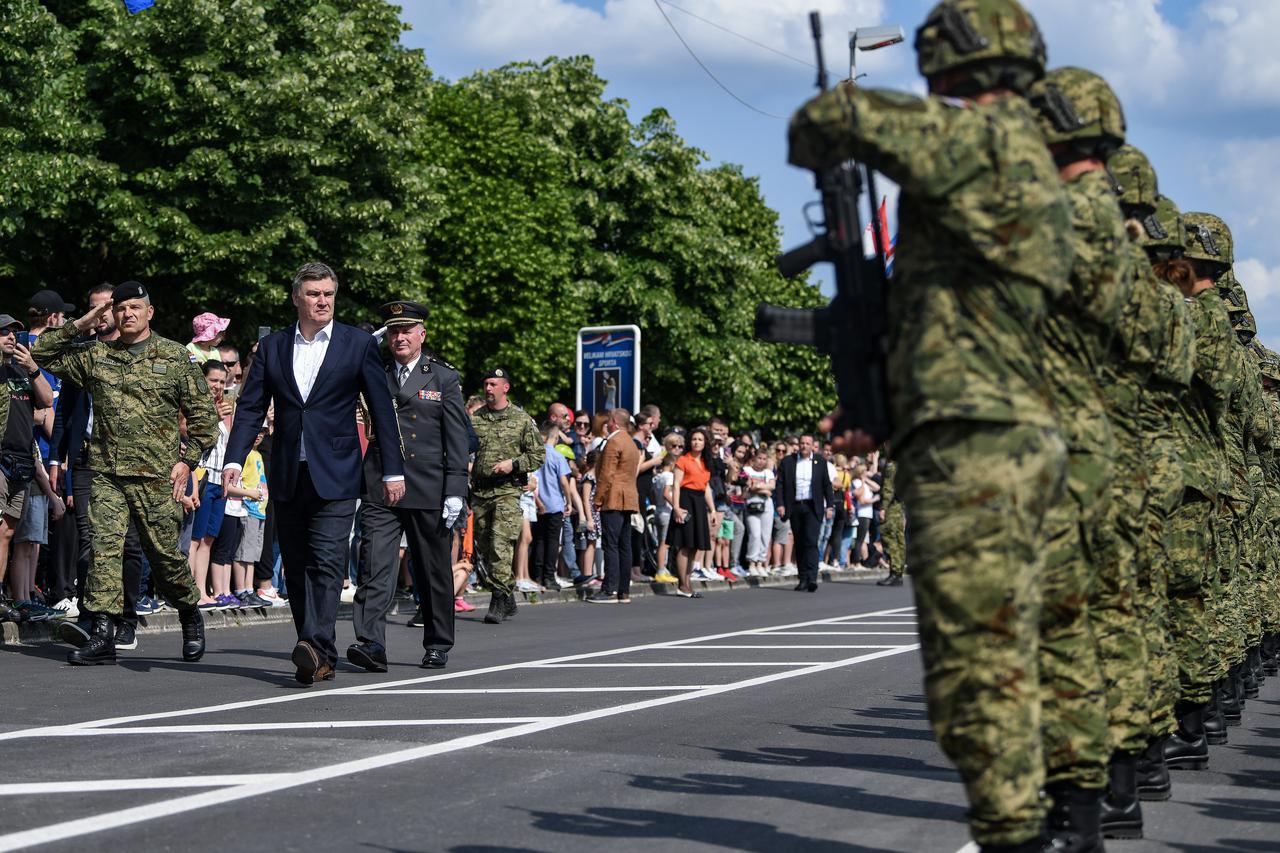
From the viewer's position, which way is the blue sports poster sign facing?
facing the viewer

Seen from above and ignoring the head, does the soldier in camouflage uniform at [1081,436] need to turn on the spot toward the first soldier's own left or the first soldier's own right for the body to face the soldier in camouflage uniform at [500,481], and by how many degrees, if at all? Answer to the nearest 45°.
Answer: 0° — they already face them

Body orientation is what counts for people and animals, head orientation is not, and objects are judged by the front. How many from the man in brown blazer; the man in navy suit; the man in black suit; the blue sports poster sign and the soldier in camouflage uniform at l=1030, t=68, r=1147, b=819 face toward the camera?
3

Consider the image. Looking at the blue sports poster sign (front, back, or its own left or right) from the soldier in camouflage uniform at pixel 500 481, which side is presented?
front

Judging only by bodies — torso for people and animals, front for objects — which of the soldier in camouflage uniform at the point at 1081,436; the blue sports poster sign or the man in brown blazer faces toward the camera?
the blue sports poster sign

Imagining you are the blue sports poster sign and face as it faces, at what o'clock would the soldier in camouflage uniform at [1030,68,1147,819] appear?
The soldier in camouflage uniform is roughly at 12 o'clock from the blue sports poster sign.

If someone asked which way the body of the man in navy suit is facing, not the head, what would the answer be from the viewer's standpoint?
toward the camera

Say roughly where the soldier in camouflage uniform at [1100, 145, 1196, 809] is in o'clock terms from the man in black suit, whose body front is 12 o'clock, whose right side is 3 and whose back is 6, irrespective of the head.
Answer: The soldier in camouflage uniform is roughly at 12 o'clock from the man in black suit.

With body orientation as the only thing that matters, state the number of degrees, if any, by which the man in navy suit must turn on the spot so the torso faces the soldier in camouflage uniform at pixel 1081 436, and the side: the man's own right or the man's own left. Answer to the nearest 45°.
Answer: approximately 45° to the man's own left

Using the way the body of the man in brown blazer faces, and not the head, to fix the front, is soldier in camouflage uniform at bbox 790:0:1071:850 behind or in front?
behind

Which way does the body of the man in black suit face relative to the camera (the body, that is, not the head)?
toward the camera

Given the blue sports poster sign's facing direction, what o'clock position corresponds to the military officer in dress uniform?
The military officer in dress uniform is roughly at 12 o'clock from the blue sports poster sign.

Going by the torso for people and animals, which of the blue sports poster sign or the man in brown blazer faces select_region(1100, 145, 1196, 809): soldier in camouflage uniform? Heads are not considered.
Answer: the blue sports poster sign

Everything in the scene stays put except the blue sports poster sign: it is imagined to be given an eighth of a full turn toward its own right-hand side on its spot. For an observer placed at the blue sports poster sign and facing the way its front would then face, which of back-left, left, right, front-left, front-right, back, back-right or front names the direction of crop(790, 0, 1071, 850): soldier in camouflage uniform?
front-left

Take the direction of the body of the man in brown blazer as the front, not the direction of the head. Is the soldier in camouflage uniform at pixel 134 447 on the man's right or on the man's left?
on the man's left

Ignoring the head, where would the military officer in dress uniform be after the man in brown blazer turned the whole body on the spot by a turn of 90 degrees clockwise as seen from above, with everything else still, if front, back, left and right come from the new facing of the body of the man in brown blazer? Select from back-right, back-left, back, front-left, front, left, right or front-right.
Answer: back-right

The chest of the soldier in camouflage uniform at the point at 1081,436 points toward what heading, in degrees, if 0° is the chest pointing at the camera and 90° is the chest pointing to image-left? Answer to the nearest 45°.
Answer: approximately 135°
